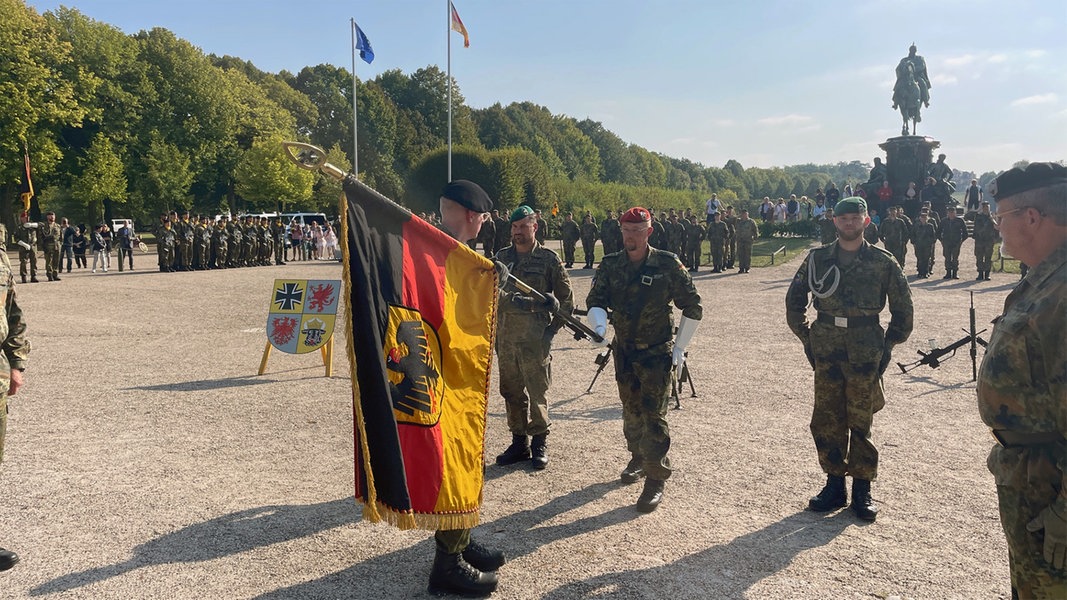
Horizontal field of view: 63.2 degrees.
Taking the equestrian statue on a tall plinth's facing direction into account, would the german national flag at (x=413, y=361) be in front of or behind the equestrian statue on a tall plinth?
in front

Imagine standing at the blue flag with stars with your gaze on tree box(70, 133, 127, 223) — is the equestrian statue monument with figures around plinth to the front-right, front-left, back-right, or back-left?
back-right

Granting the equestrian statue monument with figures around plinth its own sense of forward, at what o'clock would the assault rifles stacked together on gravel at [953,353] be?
The assault rifles stacked together on gravel is roughly at 12 o'clock from the equestrian statue monument with figures around plinth.

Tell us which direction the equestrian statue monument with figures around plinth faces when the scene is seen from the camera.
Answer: facing the viewer

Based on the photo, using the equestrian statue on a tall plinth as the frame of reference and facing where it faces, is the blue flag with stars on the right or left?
on its right

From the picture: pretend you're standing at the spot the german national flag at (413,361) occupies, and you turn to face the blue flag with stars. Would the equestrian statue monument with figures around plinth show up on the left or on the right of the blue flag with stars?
right

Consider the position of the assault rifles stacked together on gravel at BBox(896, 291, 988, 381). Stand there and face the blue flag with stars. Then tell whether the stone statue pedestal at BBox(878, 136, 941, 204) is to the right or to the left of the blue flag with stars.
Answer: right
